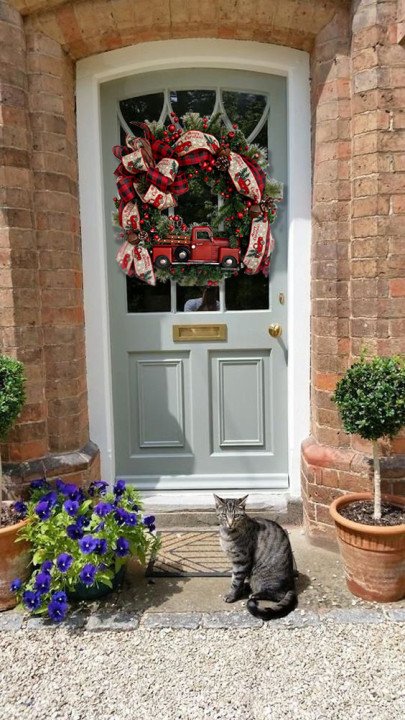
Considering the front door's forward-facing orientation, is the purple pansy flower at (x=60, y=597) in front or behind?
in front

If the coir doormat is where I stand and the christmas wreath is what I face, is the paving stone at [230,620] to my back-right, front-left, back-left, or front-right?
back-right
